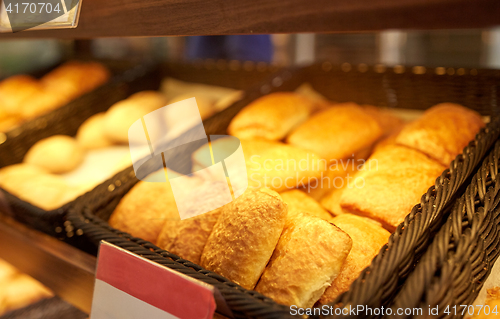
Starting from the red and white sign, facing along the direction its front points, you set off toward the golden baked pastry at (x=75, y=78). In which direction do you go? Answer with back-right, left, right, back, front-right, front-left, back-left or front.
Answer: back-right

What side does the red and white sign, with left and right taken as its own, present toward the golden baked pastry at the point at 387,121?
back

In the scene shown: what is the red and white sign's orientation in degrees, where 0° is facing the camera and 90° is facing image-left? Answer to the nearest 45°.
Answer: approximately 45°

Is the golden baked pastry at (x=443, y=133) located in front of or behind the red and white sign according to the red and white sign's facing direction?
behind

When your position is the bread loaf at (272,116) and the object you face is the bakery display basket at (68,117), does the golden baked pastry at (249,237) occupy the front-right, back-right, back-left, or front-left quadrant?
back-left
